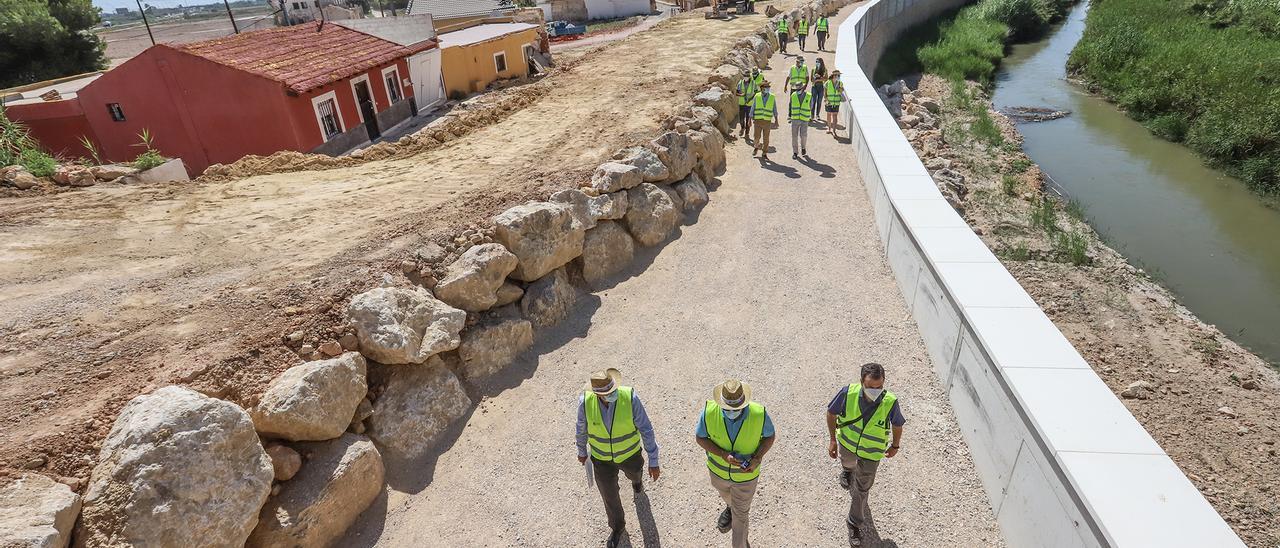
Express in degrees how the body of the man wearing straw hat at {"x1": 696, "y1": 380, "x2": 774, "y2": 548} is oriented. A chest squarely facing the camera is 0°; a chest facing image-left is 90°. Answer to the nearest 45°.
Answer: approximately 0°

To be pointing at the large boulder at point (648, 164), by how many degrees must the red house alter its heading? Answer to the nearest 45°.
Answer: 0° — it already faces it

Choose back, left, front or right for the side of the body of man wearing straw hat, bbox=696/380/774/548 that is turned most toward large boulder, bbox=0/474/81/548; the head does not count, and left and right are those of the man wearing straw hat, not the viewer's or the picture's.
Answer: right

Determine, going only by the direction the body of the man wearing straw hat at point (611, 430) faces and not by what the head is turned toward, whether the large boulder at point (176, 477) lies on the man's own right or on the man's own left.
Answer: on the man's own right

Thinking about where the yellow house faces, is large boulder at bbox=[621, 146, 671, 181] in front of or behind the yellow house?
in front

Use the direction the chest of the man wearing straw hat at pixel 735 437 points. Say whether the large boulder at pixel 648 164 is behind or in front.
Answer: behind

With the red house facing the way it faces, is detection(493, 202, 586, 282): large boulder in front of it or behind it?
in front

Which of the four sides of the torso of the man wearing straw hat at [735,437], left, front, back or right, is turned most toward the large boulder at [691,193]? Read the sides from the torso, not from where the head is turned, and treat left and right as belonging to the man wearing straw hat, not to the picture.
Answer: back

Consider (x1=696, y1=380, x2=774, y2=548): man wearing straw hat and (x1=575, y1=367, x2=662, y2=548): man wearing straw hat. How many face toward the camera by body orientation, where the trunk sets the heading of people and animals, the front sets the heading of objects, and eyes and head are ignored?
2

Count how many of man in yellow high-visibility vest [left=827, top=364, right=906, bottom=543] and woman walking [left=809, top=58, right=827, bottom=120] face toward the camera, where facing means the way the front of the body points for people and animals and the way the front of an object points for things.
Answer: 2

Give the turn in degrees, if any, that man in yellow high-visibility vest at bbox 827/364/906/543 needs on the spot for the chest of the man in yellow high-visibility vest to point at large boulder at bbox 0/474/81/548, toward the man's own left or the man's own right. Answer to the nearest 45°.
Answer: approximately 45° to the man's own right

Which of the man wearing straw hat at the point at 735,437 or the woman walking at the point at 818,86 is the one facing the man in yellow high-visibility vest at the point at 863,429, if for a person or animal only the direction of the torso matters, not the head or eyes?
the woman walking
